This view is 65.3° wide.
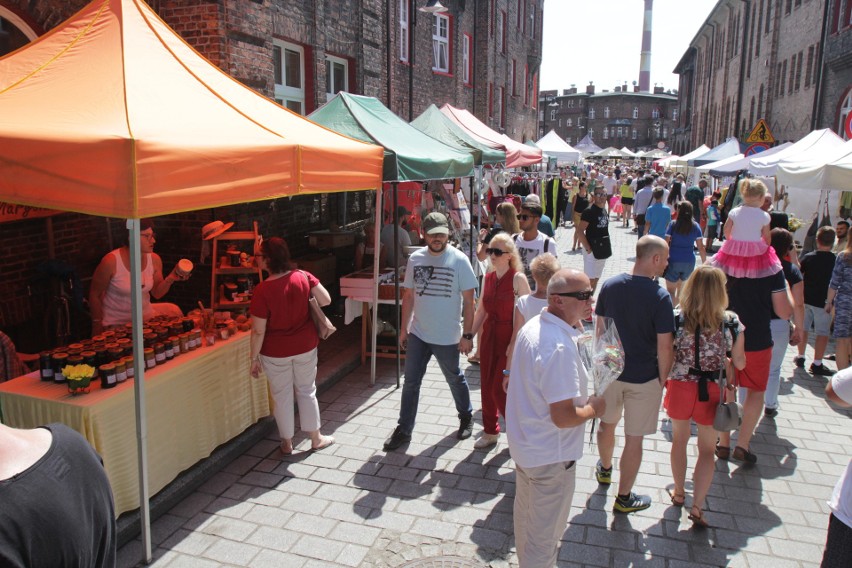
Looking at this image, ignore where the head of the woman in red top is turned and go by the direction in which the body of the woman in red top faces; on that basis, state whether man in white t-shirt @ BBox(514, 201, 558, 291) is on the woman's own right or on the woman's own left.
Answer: on the woman's own right

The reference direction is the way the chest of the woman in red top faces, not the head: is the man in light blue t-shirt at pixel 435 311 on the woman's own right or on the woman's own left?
on the woman's own right

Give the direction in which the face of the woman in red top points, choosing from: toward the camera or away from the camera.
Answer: away from the camera

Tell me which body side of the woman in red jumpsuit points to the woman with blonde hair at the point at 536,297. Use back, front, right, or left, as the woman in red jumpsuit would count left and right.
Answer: left

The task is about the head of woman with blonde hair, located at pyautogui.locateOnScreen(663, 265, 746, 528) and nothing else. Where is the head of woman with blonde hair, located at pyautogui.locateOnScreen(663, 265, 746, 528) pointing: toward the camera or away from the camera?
away from the camera
